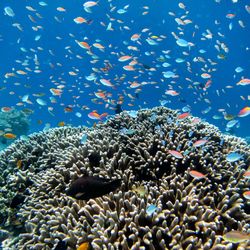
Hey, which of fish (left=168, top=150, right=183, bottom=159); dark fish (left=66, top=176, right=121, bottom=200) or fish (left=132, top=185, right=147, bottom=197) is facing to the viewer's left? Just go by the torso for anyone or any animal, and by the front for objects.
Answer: the dark fish

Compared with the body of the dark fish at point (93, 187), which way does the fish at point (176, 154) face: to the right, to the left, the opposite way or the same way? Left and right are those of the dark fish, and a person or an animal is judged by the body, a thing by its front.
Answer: the opposite way

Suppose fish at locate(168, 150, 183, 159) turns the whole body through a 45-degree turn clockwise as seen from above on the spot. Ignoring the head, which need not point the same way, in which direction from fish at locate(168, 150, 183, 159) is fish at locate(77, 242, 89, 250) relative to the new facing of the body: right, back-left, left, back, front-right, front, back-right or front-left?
right

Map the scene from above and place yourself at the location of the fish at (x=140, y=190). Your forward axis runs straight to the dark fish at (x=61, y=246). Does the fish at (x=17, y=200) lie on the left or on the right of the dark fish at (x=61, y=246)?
right

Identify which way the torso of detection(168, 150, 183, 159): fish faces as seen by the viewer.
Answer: to the viewer's right

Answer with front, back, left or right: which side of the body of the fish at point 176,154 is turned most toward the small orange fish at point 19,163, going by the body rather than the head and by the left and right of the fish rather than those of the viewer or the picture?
back

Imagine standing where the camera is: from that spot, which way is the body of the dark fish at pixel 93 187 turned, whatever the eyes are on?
to the viewer's left

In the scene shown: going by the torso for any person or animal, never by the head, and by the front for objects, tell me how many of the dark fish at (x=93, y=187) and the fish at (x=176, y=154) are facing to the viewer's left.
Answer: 1
